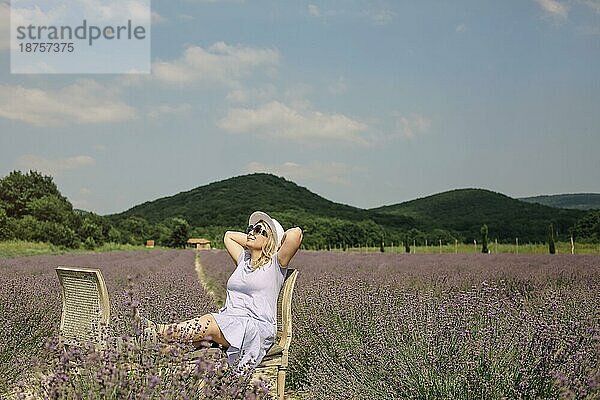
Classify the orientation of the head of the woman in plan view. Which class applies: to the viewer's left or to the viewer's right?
to the viewer's left

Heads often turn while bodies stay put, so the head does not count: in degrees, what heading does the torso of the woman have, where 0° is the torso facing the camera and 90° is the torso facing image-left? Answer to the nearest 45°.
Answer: approximately 45°

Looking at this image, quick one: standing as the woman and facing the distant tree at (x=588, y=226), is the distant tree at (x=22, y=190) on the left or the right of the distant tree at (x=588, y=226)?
left

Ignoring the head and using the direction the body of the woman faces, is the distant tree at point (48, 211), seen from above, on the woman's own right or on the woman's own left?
on the woman's own right

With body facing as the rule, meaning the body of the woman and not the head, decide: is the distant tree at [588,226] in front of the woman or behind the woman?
behind

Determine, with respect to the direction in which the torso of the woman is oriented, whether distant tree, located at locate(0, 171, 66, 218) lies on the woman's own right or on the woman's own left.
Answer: on the woman's own right

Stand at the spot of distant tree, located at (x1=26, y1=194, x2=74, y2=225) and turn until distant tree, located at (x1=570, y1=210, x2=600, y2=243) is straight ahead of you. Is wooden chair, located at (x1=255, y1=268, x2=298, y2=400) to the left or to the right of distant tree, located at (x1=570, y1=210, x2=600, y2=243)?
right
